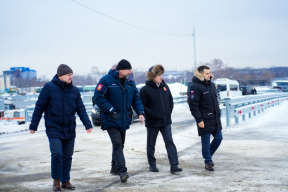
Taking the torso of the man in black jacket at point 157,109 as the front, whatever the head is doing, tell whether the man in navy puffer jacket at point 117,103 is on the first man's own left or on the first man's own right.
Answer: on the first man's own right

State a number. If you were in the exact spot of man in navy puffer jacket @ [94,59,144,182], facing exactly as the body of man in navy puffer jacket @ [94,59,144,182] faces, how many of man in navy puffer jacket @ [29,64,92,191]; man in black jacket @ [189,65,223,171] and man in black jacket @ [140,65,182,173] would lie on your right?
1

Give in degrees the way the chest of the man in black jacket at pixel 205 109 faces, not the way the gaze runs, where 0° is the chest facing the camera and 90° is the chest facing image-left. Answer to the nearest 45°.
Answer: approximately 315°

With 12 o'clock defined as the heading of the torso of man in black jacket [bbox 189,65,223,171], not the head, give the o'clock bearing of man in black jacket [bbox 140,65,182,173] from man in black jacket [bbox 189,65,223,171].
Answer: man in black jacket [bbox 140,65,182,173] is roughly at 4 o'clock from man in black jacket [bbox 189,65,223,171].

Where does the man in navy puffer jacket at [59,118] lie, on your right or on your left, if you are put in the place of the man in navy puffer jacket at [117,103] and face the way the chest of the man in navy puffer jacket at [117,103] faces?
on your right

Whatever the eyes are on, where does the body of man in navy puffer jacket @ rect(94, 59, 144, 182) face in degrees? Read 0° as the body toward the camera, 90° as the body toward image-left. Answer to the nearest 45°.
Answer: approximately 315°

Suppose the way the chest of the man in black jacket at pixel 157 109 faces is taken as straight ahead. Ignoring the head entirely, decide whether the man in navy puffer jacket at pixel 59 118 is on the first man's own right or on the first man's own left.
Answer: on the first man's own right

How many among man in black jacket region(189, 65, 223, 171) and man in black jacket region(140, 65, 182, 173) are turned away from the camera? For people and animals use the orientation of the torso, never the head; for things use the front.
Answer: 0

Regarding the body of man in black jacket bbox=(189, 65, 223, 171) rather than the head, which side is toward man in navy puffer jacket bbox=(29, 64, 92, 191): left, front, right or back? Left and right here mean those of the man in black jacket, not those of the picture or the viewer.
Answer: right

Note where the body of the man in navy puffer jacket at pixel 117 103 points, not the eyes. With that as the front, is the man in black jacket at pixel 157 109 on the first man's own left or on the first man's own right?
on the first man's own left
